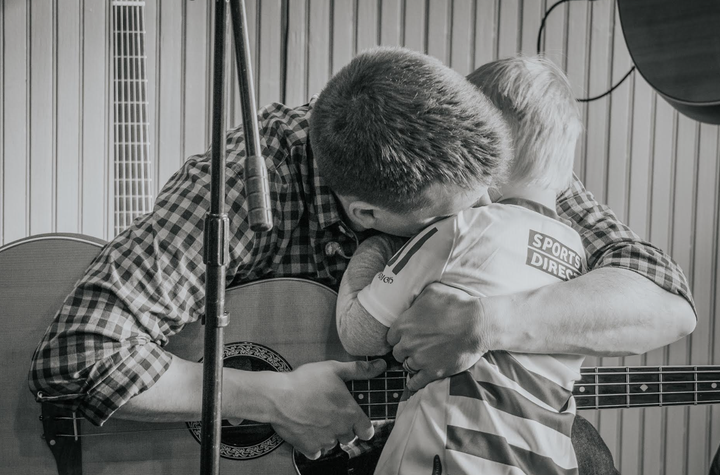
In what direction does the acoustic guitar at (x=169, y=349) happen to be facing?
toward the camera
